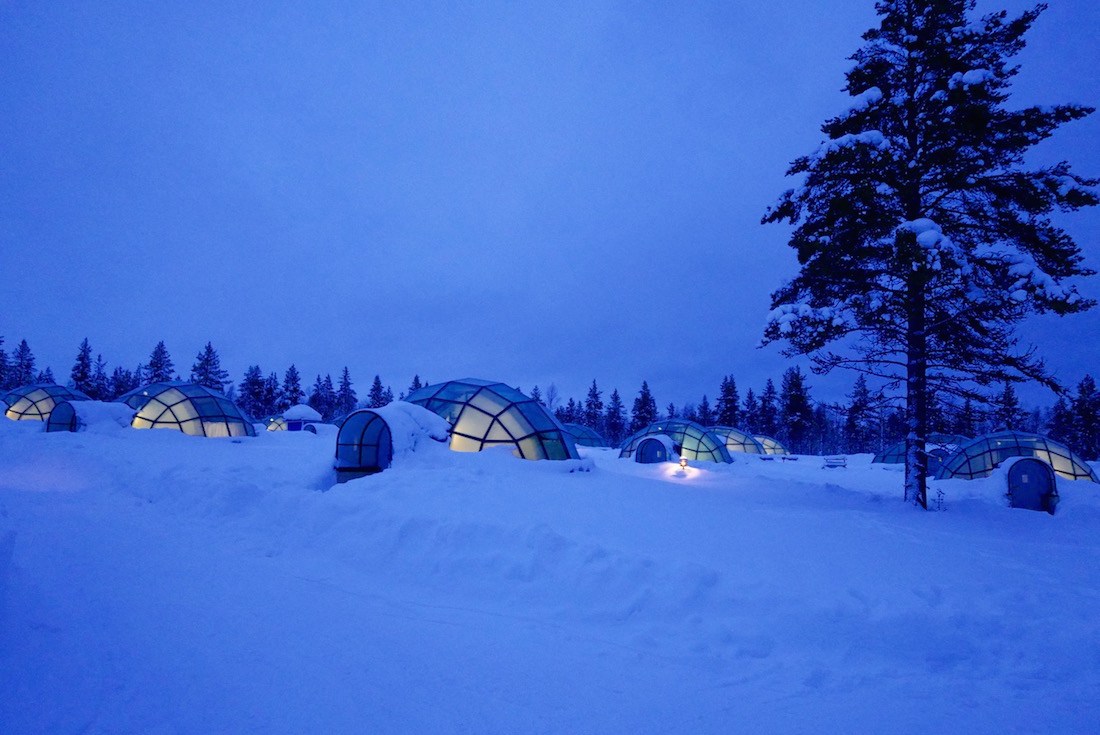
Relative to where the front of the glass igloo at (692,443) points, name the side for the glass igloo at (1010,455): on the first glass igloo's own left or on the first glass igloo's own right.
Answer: on the first glass igloo's own left

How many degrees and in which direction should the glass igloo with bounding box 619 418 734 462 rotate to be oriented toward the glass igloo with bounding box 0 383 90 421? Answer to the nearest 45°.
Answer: approximately 45° to its right

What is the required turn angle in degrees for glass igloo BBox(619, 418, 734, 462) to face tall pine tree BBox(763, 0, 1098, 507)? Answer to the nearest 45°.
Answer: approximately 45° to its left

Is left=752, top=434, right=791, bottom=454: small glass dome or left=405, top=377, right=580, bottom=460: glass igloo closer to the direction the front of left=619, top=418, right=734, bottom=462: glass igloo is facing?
the glass igloo

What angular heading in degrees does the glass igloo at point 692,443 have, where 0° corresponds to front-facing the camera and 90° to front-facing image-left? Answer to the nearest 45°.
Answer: approximately 45°

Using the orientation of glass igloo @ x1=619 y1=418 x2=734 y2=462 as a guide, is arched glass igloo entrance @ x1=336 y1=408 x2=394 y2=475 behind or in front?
in front
